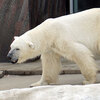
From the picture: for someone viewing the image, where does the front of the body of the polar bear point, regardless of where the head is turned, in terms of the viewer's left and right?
facing to the left of the viewer
